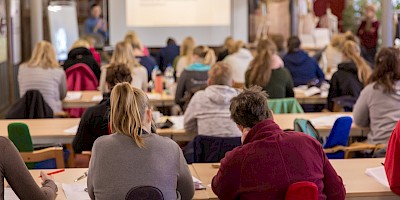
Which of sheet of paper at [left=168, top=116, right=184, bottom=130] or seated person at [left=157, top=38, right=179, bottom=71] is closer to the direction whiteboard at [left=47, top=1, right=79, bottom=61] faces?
the sheet of paper

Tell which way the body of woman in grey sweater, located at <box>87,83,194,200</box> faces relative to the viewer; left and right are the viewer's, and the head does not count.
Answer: facing away from the viewer

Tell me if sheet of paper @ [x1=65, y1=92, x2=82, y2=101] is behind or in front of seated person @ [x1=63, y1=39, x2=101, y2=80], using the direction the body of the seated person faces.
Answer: behind

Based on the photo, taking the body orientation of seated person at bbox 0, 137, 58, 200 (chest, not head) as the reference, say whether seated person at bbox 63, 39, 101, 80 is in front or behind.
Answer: in front

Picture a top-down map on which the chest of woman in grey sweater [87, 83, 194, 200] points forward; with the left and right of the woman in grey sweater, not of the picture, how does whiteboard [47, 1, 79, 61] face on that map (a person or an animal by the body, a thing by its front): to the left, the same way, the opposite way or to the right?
the opposite way

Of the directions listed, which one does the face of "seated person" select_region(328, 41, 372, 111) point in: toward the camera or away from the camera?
away from the camera

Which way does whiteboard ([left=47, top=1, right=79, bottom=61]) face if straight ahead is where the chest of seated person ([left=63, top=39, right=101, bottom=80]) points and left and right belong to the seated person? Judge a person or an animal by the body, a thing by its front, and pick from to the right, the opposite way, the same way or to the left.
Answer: the opposite way

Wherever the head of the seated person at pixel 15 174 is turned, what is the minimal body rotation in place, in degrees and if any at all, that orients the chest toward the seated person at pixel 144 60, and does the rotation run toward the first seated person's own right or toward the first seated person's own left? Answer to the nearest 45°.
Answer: approximately 45° to the first seated person's own left

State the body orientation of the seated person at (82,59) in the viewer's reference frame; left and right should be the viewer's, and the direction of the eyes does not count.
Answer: facing away from the viewer

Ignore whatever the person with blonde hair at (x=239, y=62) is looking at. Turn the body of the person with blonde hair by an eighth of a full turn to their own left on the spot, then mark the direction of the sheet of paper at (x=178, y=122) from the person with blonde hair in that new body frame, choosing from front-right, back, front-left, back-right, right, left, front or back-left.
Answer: back-left

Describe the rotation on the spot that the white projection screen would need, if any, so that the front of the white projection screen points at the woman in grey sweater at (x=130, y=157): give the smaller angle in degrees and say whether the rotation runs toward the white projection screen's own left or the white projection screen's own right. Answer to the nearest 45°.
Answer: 0° — it already faces them

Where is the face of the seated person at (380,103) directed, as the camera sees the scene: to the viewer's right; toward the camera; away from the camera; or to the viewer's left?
away from the camera

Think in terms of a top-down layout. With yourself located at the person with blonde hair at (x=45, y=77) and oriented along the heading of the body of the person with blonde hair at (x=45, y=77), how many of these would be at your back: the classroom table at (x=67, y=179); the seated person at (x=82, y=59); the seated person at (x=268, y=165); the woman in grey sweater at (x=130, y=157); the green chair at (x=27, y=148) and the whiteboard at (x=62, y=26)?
4

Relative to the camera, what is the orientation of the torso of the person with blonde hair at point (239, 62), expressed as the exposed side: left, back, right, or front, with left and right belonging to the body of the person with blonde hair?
back

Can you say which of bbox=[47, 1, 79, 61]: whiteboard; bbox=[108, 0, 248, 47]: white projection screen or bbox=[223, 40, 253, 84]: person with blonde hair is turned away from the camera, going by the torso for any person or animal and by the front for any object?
the person with blonde hair

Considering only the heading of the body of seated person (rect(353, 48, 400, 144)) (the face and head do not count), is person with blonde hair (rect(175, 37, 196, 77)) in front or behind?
in front

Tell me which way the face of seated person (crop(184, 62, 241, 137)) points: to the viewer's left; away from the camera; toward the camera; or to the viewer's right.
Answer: away from the camera

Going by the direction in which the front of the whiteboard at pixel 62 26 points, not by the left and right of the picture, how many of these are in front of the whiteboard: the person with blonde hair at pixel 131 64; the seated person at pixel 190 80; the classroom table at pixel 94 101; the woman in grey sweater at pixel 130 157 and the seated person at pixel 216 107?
5
